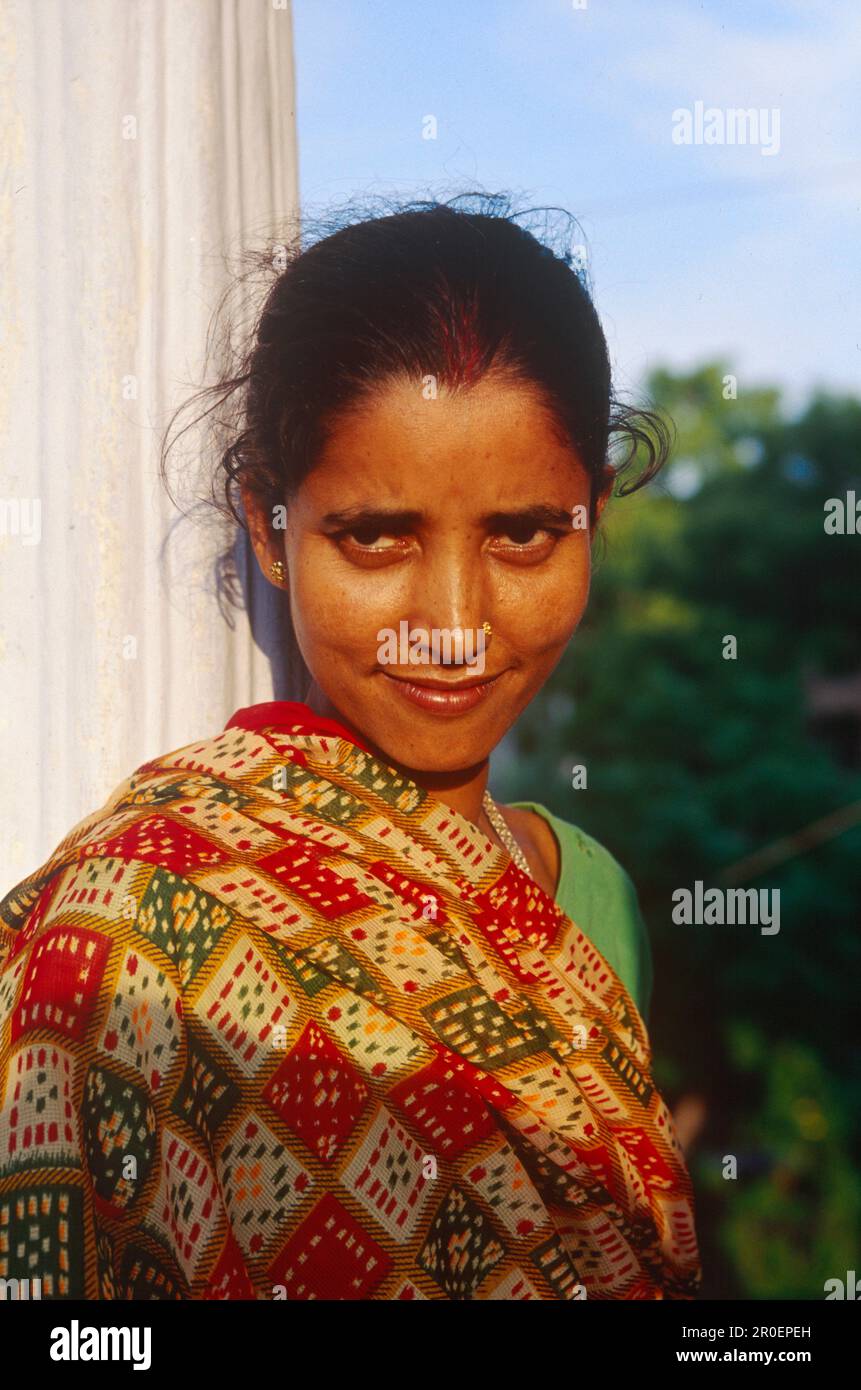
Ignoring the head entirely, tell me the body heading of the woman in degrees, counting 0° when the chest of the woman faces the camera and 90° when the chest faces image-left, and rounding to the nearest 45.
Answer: approximately 315°
